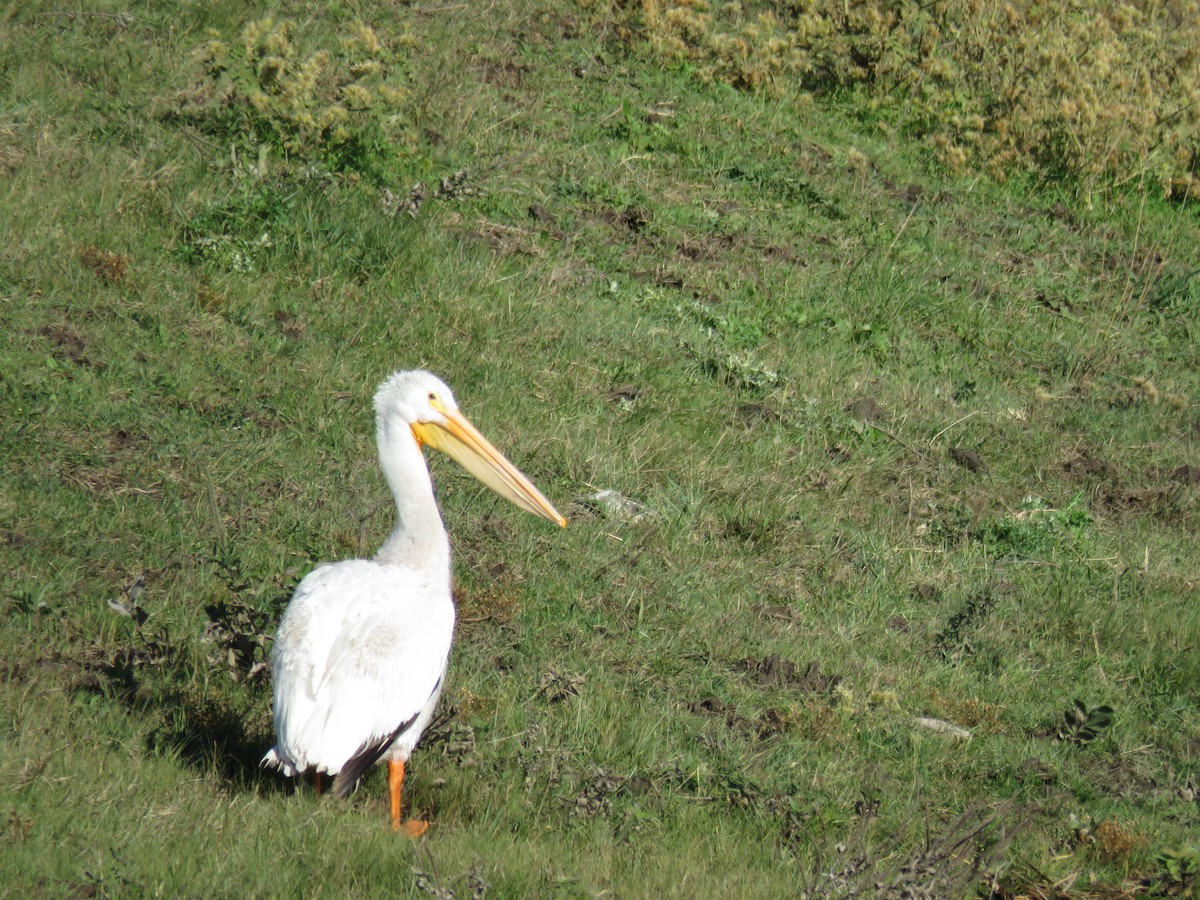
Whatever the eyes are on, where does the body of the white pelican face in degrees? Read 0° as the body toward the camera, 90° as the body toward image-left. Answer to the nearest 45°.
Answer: approximately 225°

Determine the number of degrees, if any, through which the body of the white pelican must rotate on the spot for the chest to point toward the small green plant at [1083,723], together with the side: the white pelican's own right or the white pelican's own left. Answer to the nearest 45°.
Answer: approximately 45° to the white pelican's own right

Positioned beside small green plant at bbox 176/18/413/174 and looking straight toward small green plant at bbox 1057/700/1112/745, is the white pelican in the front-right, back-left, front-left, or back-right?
front-right

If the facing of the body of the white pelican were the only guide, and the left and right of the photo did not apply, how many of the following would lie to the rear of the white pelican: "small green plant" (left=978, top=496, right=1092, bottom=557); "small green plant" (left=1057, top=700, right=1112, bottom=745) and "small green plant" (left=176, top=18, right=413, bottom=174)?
0

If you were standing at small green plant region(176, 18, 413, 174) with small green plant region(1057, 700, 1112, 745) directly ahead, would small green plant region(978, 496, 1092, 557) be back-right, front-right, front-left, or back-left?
front-left

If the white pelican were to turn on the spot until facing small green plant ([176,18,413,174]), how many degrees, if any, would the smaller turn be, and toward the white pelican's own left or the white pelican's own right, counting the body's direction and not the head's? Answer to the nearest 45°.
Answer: approximately 45° to the white pelican's own left

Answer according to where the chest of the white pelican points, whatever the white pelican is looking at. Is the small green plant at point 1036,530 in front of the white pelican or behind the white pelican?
in front

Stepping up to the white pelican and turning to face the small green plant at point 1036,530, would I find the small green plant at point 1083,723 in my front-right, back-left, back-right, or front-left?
front-right
